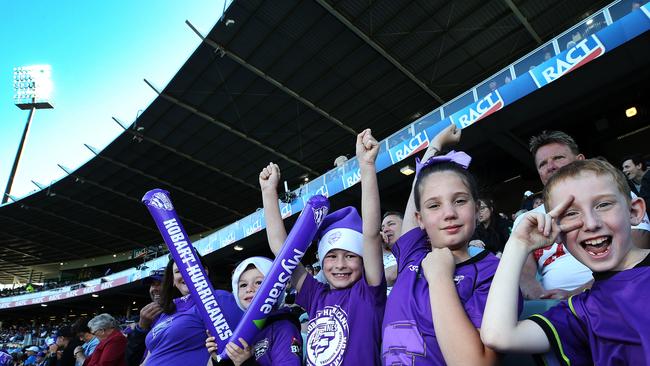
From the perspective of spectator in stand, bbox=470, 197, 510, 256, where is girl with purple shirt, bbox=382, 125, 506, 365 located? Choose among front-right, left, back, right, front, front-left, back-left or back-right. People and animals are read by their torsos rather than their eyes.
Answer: front-left

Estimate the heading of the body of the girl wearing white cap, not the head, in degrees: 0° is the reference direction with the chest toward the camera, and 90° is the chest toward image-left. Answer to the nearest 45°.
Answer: approximately 45°

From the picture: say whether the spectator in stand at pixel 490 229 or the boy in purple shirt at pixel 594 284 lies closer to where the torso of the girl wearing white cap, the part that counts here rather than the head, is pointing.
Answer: the boy in purple shirt

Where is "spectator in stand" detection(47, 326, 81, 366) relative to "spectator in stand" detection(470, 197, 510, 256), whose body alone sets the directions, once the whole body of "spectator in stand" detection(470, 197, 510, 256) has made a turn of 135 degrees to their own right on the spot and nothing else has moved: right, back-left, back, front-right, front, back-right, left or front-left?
left

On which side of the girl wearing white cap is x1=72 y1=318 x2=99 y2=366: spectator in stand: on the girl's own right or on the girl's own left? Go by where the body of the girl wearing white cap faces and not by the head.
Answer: on the girl's own right

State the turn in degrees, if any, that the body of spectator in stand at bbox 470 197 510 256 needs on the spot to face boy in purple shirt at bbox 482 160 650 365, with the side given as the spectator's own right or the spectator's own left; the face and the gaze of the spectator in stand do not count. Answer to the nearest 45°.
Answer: approximately 45° to the spectator's own left

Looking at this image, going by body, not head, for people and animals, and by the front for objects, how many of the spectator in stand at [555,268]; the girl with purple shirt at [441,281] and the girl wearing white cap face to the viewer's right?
0

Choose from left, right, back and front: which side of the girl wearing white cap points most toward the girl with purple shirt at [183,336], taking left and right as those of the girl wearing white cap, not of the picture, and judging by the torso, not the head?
right

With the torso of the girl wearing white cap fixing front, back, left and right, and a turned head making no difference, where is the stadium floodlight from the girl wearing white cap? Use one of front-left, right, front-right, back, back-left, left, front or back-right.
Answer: right

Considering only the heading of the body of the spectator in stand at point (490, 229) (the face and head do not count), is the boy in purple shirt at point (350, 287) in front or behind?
in front

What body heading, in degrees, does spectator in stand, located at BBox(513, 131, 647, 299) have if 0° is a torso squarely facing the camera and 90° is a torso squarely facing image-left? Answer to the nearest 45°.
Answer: approximately 45°
